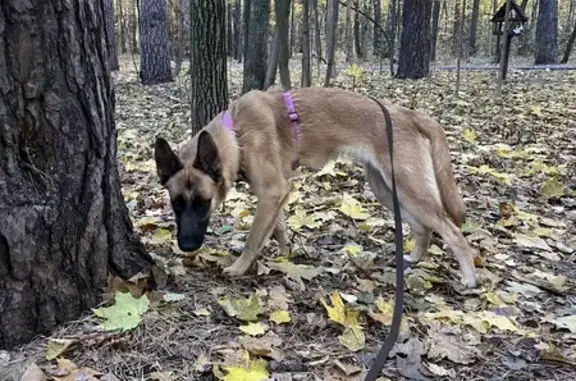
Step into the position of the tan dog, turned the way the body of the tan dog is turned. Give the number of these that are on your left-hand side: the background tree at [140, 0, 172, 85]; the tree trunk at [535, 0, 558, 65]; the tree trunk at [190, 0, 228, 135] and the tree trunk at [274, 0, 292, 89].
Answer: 0

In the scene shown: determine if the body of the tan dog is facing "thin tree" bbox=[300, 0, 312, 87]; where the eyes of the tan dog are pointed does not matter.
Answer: no

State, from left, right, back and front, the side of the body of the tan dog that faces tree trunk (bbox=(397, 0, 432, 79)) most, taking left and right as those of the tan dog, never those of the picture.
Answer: right

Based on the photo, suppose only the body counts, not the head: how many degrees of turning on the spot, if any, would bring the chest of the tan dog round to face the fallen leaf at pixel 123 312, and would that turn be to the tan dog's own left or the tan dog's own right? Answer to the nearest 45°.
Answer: approximately 45° to the tan dog's own left

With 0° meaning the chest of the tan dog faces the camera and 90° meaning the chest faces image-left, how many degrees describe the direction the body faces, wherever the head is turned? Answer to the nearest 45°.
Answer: approximately 90°

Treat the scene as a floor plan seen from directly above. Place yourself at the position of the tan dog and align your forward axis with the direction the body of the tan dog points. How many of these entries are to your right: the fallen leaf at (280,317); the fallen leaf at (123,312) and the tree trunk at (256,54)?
1

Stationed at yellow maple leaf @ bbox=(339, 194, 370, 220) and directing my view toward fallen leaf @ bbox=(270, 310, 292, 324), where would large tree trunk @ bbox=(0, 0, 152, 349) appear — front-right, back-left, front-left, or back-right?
front-right

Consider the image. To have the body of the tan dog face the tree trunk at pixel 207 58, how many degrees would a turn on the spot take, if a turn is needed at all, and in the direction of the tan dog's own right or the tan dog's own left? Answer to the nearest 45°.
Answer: approximately 90° to the tan dog's own right

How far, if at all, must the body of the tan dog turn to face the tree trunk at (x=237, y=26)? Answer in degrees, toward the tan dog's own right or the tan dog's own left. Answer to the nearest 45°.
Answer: approximately 90° to the tan dog's own right

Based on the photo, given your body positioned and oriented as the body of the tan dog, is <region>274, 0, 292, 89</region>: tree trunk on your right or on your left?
on your right

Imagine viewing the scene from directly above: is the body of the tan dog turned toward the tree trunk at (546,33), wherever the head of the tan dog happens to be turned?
no

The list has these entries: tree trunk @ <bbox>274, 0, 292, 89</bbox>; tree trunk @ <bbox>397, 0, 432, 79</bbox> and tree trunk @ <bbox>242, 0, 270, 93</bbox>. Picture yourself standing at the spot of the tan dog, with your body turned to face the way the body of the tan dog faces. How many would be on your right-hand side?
3

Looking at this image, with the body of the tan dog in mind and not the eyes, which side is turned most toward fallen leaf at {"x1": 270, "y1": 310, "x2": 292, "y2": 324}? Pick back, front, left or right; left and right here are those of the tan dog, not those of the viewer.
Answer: left

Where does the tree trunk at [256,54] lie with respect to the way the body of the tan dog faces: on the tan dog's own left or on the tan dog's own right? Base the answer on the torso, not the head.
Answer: on the tan dog's own right
